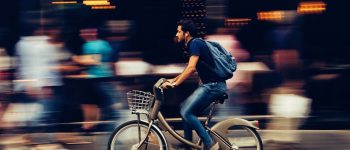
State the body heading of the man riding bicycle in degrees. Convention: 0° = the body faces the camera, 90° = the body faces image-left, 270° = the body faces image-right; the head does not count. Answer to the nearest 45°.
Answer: approximately 90°

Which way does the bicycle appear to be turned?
to the viewer's left

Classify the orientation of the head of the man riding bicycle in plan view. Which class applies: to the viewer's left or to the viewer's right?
to the viewer's left
